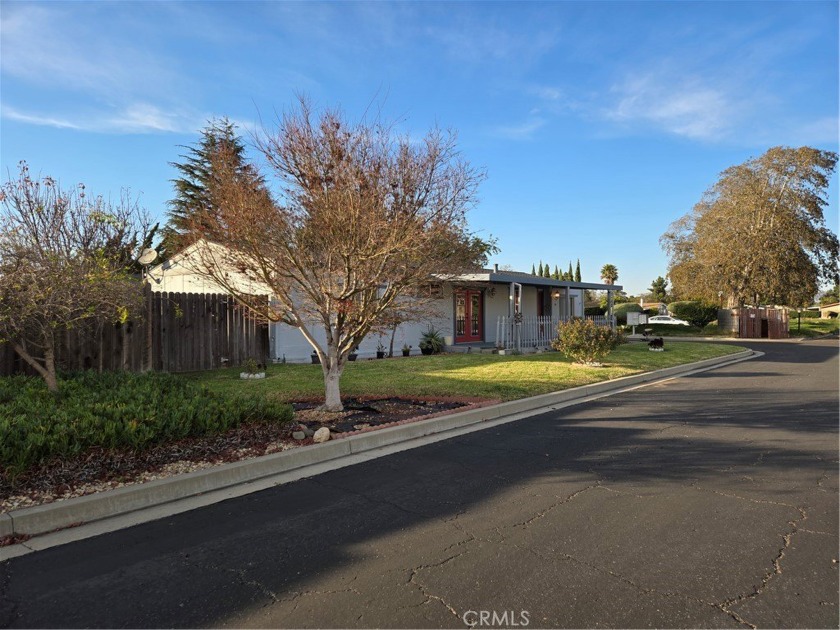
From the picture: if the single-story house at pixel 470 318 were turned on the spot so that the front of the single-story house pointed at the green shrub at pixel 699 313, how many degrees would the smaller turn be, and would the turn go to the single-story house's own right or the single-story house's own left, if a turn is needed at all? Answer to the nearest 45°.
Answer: approximately 90° to the single-story house's own left

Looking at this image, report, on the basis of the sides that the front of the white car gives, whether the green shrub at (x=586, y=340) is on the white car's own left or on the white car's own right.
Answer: on the white car's own right

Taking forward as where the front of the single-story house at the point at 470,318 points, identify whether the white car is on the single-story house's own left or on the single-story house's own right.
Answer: on the single-story house's own left

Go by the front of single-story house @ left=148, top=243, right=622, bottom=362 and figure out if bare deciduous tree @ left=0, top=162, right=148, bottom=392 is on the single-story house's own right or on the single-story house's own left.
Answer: on the single-story house's own right

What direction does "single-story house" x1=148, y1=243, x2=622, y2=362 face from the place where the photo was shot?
facing the viewer and to the right of the viewer

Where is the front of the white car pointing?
to the viewer's right

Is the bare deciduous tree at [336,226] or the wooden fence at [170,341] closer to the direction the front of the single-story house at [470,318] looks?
the bare deciduous tree

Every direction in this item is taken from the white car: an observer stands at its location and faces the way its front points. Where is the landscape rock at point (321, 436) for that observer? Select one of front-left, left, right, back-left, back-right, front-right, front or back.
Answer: right

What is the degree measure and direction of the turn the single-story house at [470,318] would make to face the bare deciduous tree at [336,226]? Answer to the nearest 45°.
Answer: approximately 45° to its right

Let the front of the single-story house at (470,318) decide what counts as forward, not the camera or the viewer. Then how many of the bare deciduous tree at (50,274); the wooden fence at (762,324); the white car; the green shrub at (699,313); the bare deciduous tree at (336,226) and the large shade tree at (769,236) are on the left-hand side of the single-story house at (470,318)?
4
